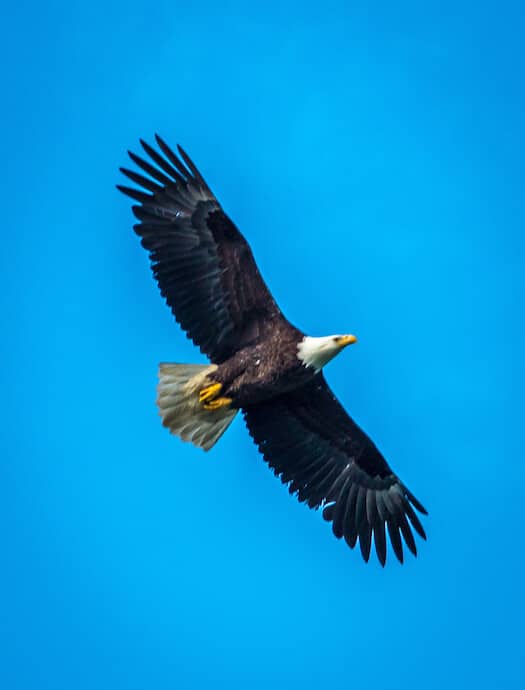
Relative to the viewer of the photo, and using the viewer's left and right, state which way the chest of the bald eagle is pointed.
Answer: facing to the right of the viewer
